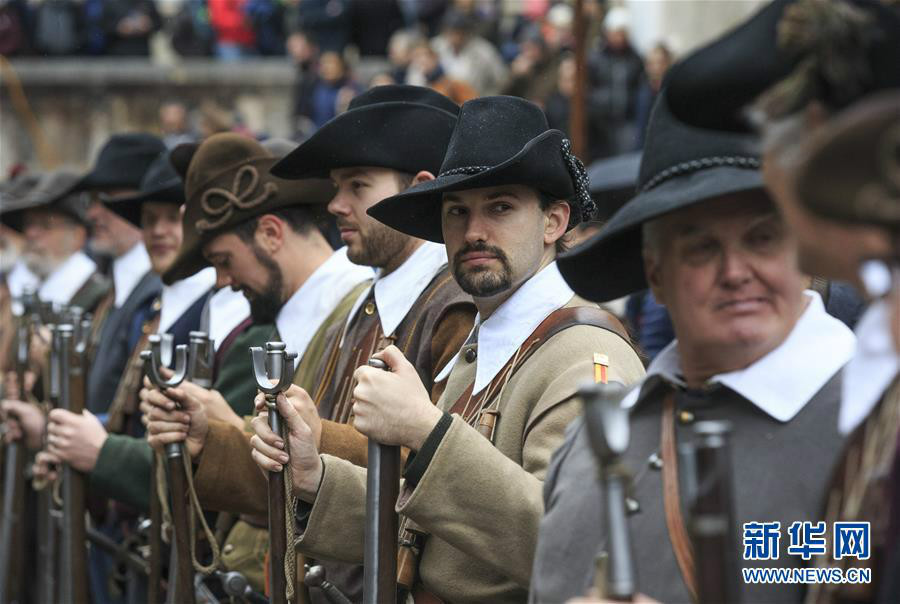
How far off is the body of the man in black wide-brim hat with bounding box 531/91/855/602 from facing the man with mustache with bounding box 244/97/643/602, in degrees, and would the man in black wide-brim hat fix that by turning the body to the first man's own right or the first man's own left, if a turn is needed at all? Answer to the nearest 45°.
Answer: approximately 90° to the first man's own right

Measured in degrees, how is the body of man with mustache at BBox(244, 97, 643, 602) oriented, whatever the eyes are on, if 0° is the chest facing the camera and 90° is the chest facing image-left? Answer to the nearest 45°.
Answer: approximately 45°

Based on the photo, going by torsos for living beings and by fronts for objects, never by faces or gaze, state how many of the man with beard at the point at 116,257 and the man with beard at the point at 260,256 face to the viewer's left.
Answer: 2

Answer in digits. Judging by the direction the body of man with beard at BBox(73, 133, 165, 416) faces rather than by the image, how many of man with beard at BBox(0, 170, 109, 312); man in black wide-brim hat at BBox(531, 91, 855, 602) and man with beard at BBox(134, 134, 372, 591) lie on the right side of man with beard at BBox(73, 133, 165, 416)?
1

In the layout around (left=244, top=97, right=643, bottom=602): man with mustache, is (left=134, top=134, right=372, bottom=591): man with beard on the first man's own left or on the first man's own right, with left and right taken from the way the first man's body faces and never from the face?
on the first man's own right

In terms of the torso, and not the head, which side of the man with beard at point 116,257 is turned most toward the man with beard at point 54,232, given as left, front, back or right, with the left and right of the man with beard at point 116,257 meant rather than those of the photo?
right

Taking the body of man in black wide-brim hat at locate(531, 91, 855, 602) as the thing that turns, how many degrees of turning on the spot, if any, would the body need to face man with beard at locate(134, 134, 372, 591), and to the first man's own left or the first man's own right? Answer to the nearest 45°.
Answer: approximately 90° to the first man's own right

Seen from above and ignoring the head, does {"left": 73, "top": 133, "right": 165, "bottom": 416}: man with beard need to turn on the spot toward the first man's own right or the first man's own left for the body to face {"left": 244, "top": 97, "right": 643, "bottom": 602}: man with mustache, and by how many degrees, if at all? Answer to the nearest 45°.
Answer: approximately 90° to the first man's own left

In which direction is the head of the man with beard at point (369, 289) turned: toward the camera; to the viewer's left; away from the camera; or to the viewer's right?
to the viewer's left

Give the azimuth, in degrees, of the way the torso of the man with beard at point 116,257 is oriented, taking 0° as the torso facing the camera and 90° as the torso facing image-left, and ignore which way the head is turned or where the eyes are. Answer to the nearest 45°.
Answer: approximately 90°

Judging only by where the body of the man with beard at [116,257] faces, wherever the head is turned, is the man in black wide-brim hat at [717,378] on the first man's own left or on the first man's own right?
on the first man's own left

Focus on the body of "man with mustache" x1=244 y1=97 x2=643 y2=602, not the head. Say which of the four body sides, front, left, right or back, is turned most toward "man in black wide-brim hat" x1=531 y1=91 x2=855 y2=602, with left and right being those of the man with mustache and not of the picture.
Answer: left
